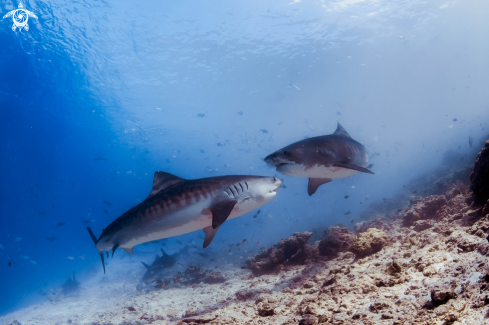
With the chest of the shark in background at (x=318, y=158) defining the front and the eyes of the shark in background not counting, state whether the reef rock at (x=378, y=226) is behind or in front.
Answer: behind

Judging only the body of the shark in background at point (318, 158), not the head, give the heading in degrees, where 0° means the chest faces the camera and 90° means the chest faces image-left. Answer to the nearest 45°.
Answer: approximately 45°

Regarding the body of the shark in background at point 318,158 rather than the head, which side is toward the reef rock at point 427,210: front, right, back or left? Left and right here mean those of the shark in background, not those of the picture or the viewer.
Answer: back
